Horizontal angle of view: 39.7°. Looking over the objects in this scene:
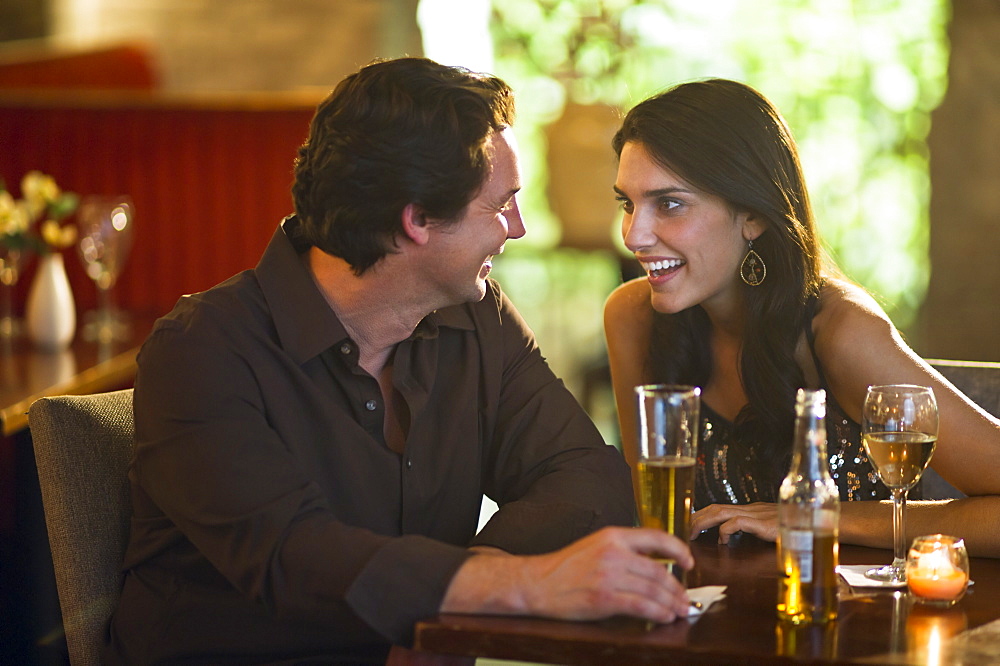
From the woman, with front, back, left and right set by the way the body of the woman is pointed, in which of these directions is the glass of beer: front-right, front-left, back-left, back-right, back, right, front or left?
front-left

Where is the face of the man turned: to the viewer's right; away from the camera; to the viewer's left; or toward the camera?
to the viewer's right

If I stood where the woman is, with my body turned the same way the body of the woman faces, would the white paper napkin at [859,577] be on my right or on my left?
on my left

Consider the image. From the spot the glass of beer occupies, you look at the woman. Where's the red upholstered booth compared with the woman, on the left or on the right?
left

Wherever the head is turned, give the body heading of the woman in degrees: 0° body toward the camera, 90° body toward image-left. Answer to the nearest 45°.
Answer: approximately 45°

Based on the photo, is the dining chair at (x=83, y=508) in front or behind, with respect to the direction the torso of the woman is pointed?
in front

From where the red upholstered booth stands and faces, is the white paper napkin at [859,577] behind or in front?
in front

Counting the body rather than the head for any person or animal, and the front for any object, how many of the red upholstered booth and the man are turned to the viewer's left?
0

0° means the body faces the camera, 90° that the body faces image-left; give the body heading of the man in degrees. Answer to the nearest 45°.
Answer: approximately 315°

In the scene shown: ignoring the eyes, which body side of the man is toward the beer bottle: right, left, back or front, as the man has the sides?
front

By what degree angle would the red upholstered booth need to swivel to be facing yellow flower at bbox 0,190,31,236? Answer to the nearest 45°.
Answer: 0° — it already faces it
